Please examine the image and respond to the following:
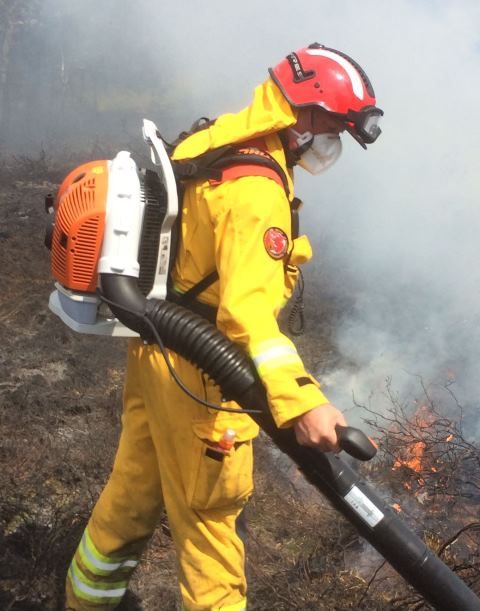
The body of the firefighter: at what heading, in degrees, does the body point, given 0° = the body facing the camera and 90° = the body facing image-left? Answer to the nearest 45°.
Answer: approximately 270°

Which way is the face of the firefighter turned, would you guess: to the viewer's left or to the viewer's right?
to the viewer's right
